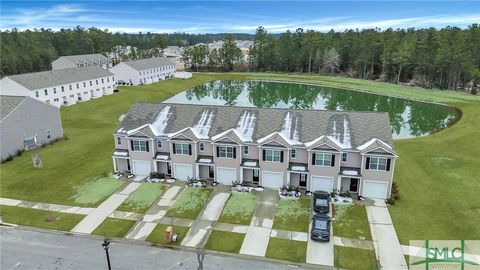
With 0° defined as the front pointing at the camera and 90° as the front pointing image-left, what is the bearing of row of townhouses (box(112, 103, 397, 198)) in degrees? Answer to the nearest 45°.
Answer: approximately 0°

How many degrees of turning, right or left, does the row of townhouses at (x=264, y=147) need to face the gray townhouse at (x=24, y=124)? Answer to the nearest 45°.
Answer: approximately 90° to its right

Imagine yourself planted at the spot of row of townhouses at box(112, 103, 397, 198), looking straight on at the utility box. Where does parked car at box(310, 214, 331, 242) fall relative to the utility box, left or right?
left

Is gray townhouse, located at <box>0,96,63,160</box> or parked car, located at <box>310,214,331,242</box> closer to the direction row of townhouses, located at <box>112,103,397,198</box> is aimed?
the parked car
